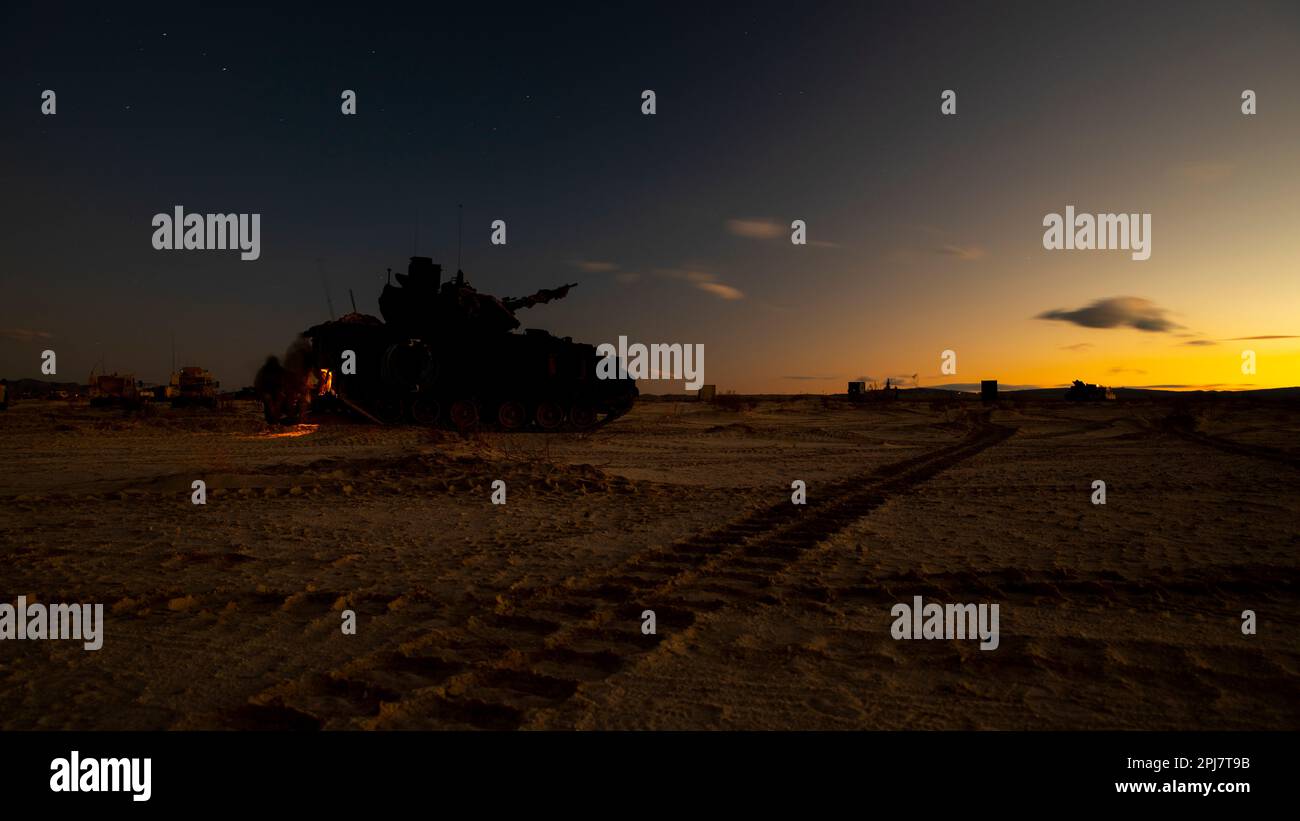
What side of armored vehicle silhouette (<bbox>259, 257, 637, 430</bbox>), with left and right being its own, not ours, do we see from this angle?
right

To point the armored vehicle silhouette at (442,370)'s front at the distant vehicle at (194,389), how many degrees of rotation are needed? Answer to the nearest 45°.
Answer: approximately 135° to its left

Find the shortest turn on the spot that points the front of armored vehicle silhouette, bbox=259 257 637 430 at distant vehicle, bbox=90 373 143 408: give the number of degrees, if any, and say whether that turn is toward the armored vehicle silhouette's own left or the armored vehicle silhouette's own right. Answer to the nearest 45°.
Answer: approximately 135° to the armored vehicle silhouette's own left
